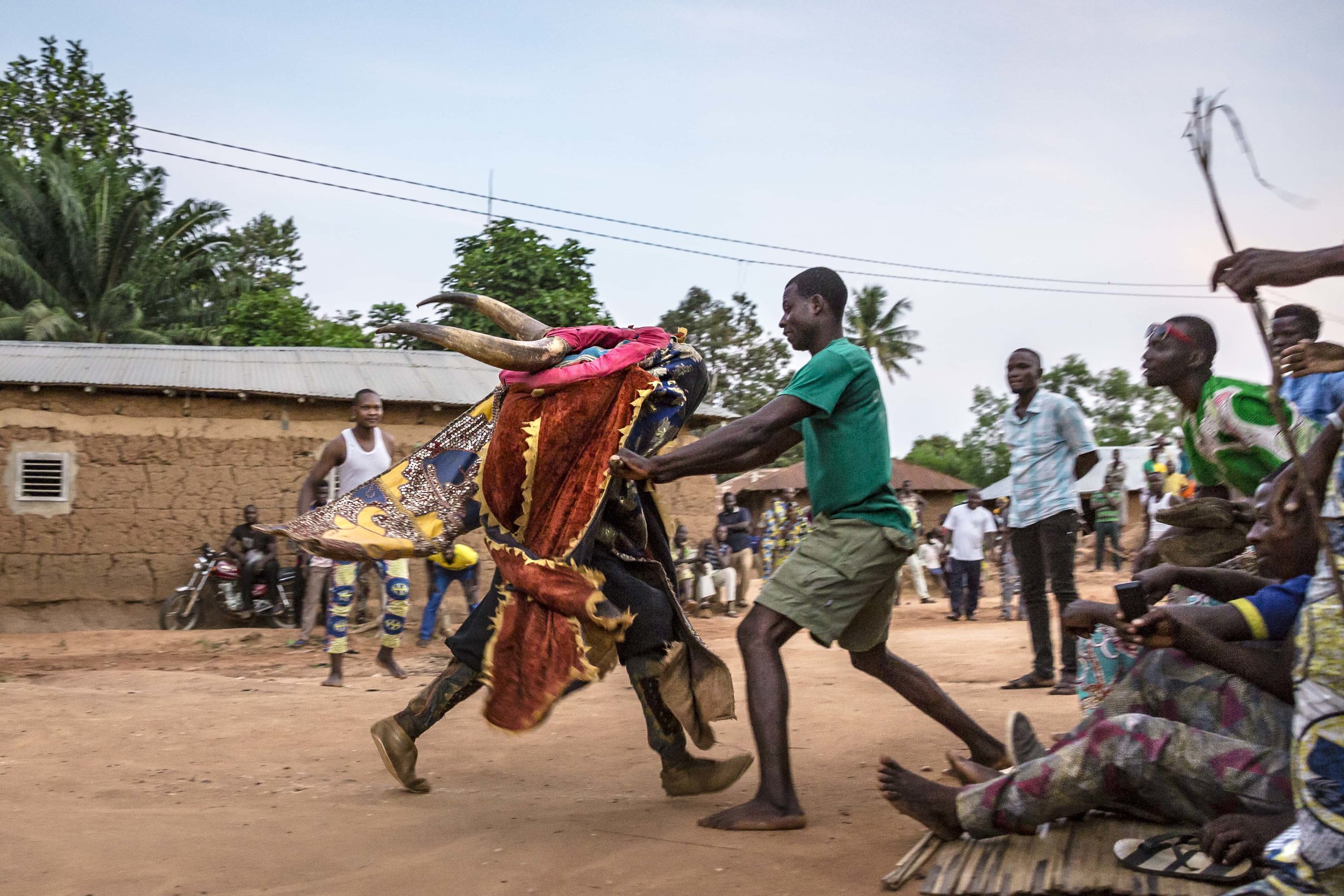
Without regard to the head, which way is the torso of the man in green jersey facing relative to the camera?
to the viewer's left

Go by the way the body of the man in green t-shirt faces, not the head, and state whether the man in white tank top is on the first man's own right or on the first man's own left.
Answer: on the first man's own right

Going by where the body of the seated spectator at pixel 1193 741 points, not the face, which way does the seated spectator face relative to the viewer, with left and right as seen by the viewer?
facing to the left of the viewer

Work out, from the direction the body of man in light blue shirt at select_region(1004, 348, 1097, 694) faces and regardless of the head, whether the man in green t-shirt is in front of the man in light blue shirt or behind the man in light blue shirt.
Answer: in front

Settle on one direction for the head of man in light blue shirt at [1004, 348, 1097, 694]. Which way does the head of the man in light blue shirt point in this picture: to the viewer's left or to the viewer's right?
to the viewer's left

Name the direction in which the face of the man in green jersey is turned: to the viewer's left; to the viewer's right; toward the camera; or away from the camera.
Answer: to the viewer's left

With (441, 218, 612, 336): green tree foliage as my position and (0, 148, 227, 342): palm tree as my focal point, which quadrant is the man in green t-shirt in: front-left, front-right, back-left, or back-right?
back-left

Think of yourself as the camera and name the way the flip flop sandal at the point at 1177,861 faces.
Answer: facing to the left of the viewer
